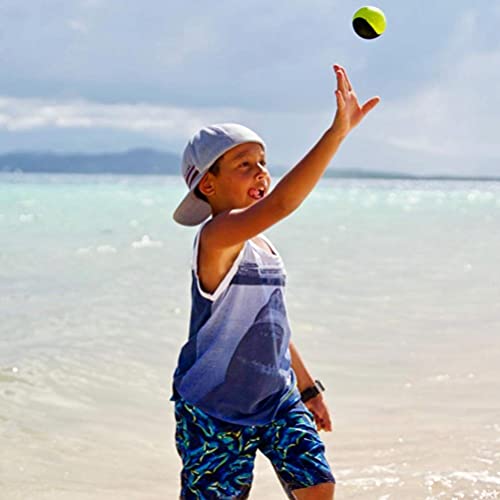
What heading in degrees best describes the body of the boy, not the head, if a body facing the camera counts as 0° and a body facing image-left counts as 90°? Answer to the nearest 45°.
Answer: approximately 315°
